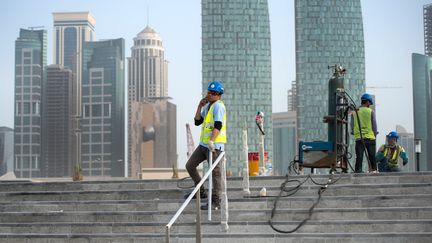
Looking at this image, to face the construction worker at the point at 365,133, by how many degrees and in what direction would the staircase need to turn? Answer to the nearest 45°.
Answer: approximately 135° to its left

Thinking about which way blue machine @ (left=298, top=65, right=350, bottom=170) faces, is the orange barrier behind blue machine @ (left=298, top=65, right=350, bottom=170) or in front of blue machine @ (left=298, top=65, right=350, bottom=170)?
in front

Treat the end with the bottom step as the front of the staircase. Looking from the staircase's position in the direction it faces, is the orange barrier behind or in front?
behind

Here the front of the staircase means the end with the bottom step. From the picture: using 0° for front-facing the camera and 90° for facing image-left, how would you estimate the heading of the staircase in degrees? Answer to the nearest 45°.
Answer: approximately 0°

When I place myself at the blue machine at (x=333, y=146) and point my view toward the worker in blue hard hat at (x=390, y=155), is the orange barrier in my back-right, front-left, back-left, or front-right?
back-left

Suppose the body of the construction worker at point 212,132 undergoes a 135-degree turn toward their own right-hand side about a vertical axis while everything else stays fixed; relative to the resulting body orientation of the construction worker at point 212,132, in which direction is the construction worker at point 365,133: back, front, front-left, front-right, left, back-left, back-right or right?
front-right

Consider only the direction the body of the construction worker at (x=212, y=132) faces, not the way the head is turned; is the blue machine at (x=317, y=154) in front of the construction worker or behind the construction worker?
behind

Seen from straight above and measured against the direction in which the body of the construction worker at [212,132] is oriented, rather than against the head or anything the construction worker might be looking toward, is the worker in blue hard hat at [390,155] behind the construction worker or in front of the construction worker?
behind

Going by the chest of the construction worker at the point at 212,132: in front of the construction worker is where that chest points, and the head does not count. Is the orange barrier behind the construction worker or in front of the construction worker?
behind
